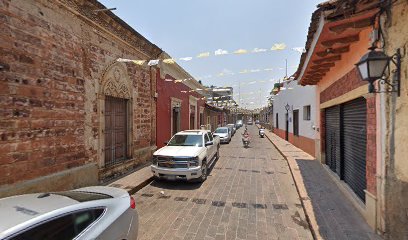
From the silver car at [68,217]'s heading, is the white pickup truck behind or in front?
behind

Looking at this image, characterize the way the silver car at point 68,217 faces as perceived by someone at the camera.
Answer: facing the viewer and to the left of the viewer

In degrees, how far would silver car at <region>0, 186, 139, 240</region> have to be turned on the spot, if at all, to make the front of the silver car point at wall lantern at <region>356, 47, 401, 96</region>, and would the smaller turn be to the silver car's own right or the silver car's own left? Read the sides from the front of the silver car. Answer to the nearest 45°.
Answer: approximately 135° to the silver car's own left
